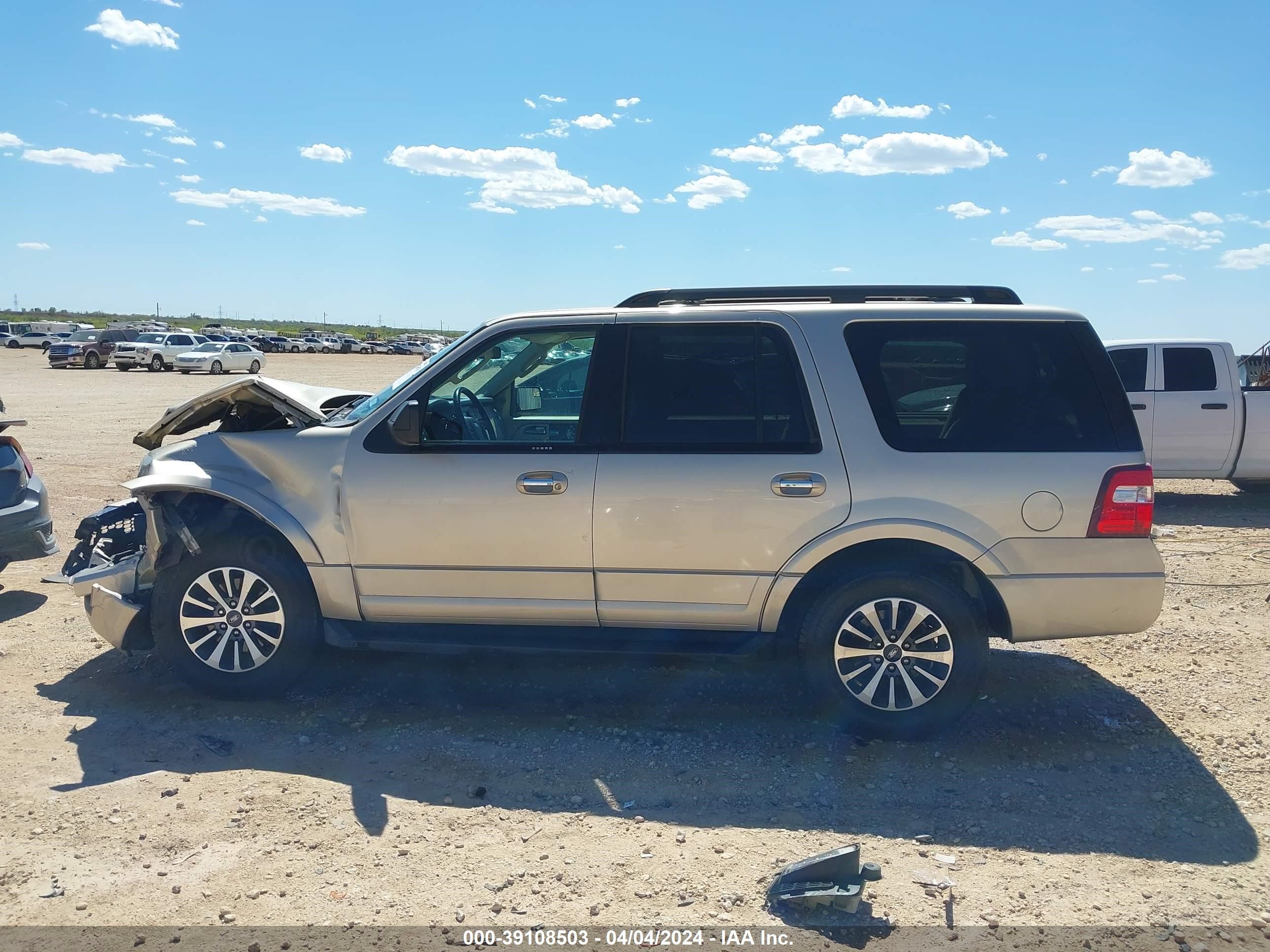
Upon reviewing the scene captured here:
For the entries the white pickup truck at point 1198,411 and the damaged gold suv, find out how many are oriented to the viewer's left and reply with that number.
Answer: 2

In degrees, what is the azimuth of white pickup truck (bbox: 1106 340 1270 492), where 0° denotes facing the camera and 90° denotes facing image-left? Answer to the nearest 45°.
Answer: approximately 90°

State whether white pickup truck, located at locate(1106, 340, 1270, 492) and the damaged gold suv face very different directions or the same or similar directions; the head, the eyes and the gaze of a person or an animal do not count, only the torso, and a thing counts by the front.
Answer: same or similar directions

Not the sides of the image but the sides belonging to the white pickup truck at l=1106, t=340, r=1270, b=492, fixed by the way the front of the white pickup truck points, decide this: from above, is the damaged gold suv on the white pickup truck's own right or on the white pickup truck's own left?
on the white pickup truck's own left

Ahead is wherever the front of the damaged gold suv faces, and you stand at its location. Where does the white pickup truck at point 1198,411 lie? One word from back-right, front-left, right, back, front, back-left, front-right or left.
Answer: back-right

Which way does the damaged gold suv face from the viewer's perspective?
to the viewer's left
